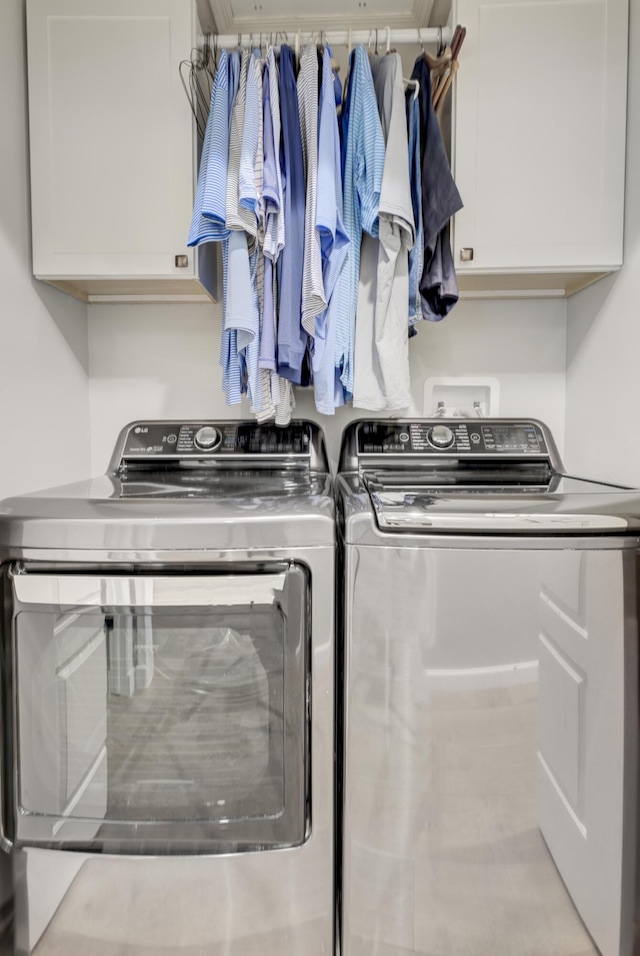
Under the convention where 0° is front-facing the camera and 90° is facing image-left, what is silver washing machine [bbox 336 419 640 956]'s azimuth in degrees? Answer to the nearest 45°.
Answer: approximately 0°

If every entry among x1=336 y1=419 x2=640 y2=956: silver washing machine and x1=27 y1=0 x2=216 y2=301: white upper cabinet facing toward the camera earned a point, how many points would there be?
2
